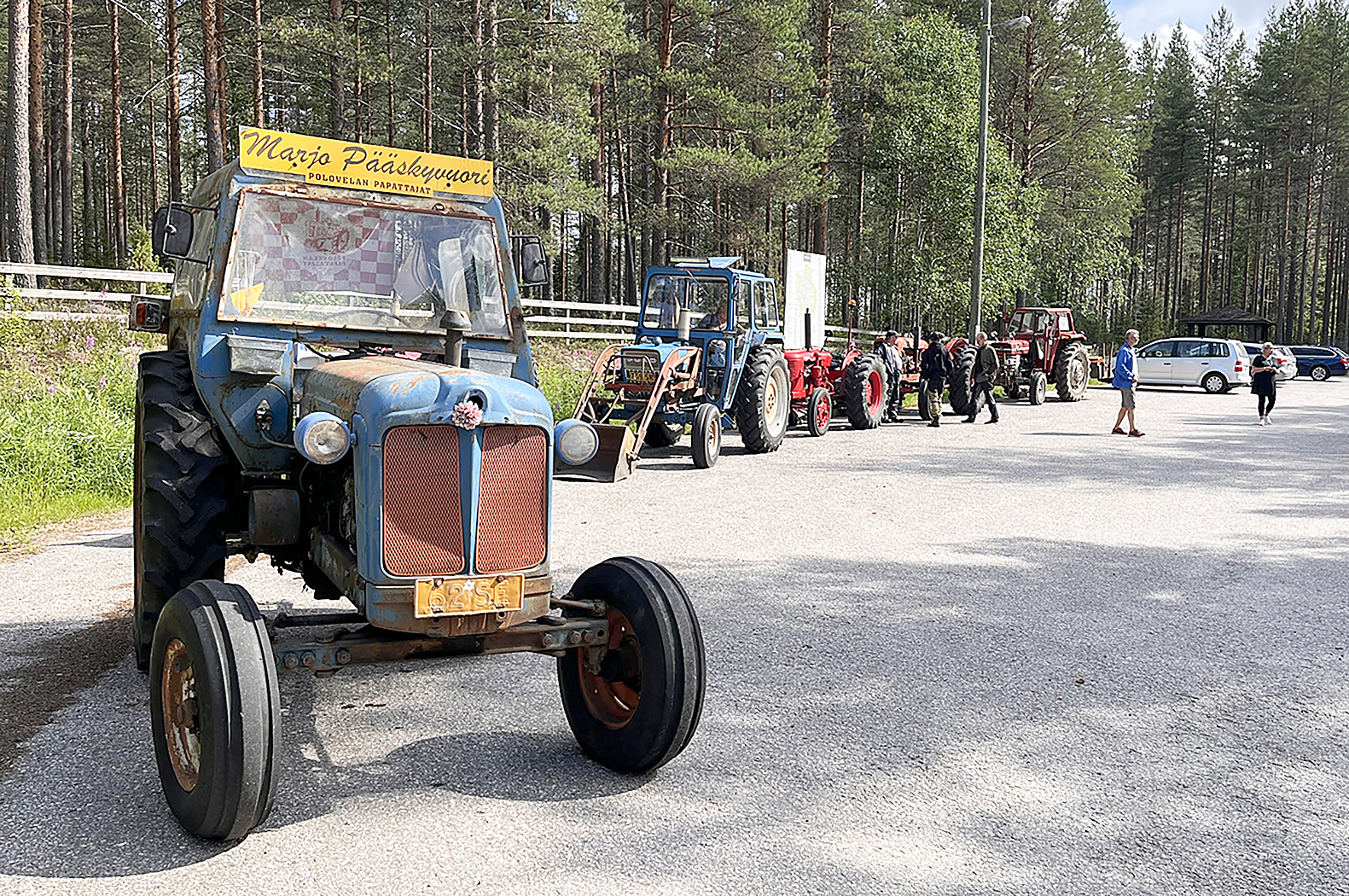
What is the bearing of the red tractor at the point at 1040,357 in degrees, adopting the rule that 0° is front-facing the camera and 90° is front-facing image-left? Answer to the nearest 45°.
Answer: approximately 45°

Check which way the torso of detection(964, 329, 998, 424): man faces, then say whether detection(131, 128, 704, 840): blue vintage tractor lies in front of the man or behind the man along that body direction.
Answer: in front

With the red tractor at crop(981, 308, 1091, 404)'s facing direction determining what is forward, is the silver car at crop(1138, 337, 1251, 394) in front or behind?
behind

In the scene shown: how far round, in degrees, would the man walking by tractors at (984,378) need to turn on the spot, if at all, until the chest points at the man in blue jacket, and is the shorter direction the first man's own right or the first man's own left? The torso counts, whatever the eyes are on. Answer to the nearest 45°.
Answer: approximately 90° to the first man's own left

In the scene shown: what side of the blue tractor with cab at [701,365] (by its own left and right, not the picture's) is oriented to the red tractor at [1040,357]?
back

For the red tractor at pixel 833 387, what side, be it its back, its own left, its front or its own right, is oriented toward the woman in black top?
back

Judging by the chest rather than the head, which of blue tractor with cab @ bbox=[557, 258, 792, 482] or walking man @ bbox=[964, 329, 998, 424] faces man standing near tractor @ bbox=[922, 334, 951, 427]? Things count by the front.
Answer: walking man @ bbox=[964, 329, 998, 424]

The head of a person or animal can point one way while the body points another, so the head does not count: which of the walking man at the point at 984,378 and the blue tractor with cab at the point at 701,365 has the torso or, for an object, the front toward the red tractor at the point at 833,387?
the walking man

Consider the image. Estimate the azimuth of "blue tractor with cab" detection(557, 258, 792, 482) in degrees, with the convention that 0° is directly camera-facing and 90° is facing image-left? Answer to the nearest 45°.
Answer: approximately 45°

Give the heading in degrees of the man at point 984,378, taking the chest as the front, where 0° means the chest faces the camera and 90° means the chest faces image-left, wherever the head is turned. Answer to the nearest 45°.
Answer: approximately 45°

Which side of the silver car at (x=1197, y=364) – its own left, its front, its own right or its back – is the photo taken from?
left
